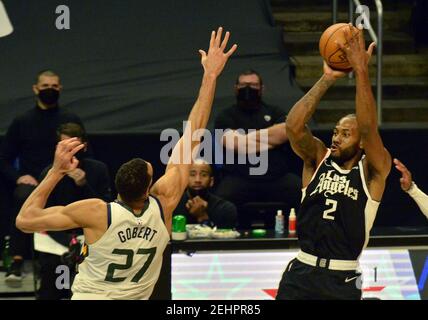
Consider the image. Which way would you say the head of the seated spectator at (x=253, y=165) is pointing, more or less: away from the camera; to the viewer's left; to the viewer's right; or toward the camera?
toward the camera

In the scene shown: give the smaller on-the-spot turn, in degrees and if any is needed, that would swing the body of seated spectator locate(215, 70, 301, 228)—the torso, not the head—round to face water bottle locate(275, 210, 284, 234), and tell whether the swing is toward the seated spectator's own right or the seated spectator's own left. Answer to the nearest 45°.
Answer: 0° — they already face it

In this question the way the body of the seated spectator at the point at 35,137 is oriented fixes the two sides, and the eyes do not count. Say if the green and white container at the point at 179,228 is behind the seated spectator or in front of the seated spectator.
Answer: in front

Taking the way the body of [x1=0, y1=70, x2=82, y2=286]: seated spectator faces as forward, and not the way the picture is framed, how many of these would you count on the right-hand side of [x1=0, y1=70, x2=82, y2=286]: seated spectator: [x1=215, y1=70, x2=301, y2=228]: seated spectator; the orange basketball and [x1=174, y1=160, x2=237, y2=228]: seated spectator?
0

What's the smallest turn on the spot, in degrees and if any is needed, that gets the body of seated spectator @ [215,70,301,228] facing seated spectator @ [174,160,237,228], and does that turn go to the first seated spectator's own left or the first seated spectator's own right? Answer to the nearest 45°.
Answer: approximately 45° to the first seated spectator's own right

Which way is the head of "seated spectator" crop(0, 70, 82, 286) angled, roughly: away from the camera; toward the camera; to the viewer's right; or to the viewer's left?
toward the camera

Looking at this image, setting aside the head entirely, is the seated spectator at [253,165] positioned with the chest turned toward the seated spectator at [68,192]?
no

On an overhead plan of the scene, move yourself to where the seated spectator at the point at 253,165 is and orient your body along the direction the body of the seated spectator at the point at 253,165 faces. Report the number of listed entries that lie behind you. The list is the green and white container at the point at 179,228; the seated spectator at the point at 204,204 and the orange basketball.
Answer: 0

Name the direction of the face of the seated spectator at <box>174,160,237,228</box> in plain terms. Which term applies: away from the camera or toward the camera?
toward the camera

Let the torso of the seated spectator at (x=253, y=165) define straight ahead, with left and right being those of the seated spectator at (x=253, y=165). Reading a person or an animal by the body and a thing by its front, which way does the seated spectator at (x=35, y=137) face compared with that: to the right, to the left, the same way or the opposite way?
the same way

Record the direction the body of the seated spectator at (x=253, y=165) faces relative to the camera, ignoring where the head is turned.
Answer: toward the camera

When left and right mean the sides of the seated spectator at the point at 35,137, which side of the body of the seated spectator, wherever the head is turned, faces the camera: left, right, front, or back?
front

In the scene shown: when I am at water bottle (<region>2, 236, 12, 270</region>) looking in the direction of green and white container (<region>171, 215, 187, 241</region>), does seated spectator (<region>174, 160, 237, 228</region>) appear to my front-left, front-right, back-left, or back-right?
front-left

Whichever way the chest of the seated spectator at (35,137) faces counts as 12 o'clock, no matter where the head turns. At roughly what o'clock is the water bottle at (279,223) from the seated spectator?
The water bottle is roughly at 10 o'clock from the seated spectator.

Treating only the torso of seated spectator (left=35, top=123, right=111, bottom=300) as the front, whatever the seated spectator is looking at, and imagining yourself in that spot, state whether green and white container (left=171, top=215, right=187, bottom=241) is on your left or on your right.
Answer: on your left

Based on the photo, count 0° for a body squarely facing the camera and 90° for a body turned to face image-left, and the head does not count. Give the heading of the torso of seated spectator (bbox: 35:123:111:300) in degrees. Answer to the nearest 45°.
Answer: approximately 45°

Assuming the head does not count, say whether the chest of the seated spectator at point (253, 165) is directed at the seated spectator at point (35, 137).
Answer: no

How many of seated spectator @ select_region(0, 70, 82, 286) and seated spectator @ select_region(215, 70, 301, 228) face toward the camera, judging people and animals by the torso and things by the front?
2
